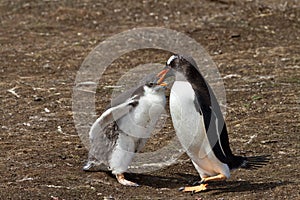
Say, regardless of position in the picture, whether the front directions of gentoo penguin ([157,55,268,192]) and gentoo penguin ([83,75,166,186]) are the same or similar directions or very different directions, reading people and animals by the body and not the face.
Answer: very different directions

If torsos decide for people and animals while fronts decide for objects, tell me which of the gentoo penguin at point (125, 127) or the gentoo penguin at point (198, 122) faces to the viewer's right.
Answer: the gentoo penguin at point (125, 127)

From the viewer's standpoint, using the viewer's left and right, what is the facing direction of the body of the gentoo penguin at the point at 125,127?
facing to the right of the viewer

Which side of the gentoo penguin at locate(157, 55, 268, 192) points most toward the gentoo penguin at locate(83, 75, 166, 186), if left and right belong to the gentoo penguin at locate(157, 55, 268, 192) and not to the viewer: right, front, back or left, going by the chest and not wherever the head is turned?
front

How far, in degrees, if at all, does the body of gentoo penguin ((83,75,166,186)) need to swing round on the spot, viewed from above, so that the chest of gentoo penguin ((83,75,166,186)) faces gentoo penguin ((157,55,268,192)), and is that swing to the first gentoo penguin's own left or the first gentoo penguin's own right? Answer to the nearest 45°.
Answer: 0° — it already faces it

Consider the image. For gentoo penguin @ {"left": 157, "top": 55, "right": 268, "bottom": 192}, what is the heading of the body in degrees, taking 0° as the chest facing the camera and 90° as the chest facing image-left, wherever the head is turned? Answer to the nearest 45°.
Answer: approximately 90°

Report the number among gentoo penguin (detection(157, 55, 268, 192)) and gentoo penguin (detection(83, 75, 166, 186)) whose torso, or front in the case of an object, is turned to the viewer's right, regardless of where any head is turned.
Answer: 1
